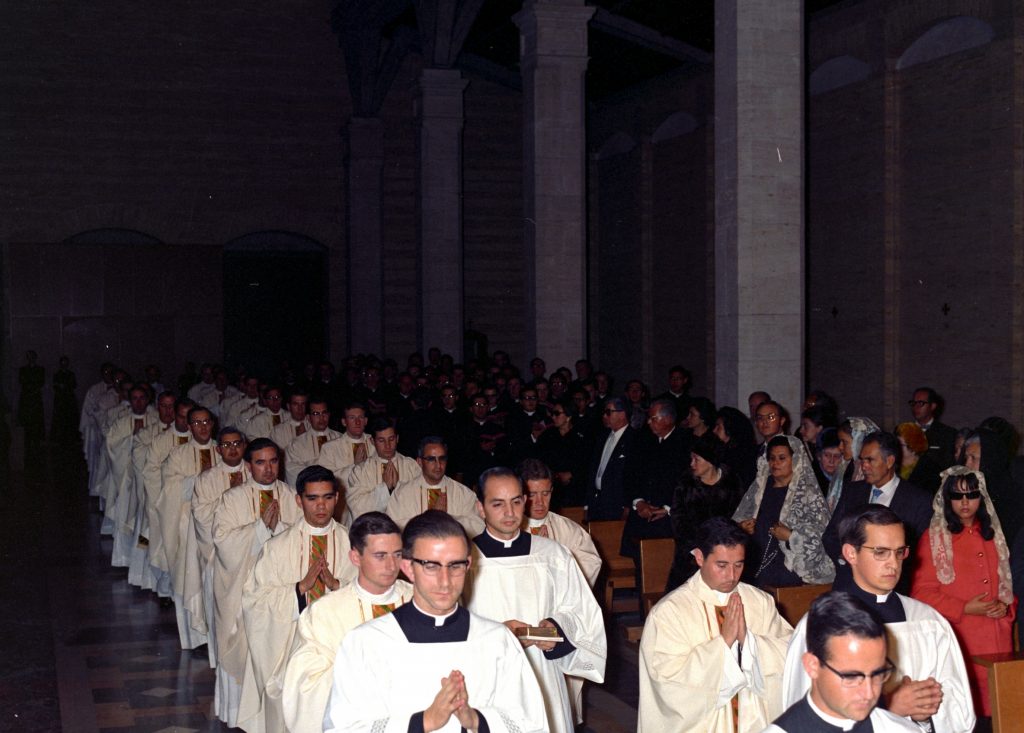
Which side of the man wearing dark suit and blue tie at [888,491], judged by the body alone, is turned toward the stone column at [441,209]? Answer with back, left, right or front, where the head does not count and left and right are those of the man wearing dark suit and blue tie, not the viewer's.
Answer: right

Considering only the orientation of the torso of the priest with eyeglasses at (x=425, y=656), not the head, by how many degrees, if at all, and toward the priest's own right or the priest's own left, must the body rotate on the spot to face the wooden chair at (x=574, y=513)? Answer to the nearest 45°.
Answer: approximately 180°

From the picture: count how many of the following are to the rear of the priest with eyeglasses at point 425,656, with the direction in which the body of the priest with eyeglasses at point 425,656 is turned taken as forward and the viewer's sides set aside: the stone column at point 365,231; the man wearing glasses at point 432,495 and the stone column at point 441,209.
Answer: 3

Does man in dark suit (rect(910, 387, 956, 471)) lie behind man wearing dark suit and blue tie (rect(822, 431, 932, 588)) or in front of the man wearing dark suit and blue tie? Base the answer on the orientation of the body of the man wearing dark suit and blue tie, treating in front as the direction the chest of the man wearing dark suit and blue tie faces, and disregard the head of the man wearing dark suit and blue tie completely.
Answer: behind

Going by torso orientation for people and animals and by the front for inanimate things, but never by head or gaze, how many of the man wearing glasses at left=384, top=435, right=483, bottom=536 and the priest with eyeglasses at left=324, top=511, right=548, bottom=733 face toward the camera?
2

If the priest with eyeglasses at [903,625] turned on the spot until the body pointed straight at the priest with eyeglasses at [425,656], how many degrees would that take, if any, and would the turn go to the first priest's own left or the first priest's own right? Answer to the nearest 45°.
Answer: approximately 90° to the first priest's own right

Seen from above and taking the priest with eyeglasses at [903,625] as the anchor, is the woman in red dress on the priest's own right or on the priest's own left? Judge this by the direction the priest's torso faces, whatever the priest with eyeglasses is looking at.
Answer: on the priest's own left

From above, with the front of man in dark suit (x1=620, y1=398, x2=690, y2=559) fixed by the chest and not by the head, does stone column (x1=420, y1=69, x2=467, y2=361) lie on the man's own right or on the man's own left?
on the man's own right
